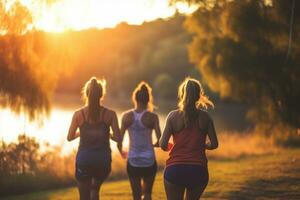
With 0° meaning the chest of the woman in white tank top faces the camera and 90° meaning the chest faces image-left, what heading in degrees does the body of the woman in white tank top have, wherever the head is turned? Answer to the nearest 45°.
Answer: approximately 180°

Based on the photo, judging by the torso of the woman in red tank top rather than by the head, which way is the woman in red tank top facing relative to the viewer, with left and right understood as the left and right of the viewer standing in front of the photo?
facing away from the viewer

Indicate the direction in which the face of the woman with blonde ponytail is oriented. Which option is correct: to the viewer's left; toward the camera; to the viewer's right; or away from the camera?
away from the camera

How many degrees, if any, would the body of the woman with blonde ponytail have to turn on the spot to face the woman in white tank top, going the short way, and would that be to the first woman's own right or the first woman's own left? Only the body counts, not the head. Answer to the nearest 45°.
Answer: approximately 45° to the first woman's own right

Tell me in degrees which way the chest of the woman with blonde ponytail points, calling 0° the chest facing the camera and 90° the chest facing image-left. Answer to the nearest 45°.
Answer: approximately 180°

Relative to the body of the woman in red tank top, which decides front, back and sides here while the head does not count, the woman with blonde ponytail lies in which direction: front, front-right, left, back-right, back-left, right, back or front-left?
front-left

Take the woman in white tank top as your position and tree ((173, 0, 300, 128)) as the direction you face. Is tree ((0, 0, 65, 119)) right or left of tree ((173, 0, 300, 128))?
left

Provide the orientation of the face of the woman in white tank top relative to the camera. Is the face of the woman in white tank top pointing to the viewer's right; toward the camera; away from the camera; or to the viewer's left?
away from the camera

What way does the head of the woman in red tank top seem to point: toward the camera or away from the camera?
away from the camera

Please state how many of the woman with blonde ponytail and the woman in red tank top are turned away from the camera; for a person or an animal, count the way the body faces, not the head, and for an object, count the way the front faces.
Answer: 2
